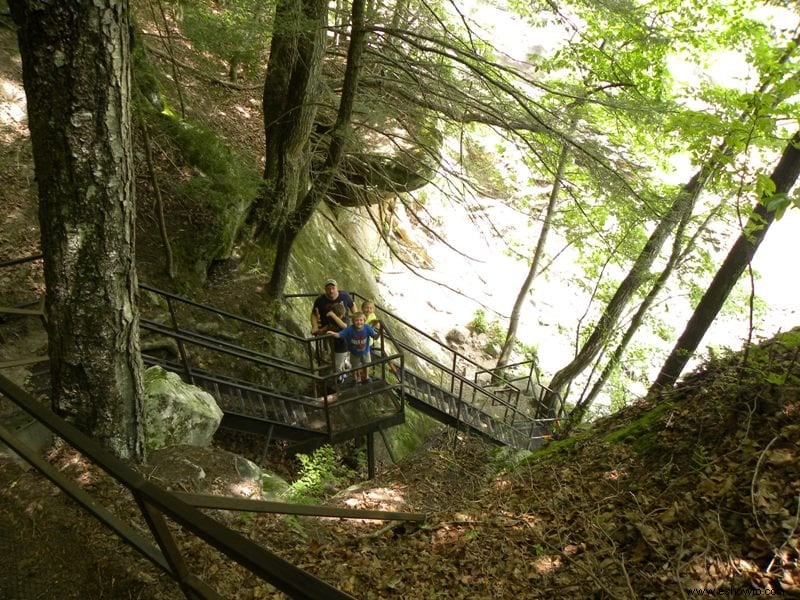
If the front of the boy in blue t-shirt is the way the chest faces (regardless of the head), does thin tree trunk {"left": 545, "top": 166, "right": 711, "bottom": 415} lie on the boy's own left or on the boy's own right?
on the boy's own left

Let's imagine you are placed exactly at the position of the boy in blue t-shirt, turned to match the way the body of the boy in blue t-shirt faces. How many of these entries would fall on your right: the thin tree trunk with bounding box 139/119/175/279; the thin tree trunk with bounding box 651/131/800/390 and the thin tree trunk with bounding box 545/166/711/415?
1

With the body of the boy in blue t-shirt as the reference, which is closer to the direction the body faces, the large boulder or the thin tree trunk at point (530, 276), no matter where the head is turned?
the large boulder

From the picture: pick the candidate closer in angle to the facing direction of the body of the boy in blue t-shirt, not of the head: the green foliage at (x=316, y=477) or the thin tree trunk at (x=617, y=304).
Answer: the green foliage

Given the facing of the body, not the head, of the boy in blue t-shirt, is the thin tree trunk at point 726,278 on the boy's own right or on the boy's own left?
on the boy's own left

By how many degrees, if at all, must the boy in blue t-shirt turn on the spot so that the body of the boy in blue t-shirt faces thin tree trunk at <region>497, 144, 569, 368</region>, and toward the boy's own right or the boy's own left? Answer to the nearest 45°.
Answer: approximately 135° to the boy's own left

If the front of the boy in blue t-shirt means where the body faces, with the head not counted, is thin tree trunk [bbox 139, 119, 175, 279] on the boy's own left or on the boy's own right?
on the boy's own right

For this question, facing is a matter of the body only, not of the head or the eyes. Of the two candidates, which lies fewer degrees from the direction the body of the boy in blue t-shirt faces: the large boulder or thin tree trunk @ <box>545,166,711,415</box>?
the large boulder

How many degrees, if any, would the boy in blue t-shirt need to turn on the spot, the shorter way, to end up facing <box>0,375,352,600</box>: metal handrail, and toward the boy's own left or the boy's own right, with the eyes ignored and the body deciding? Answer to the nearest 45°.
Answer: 0° — they already face it

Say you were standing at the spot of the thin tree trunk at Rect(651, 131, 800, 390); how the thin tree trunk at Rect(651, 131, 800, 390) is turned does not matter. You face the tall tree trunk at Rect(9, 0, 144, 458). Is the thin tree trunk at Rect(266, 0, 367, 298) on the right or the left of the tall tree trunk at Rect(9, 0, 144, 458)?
right

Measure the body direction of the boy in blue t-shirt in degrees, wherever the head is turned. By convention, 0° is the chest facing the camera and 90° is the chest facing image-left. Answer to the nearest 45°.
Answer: approximately 0°
